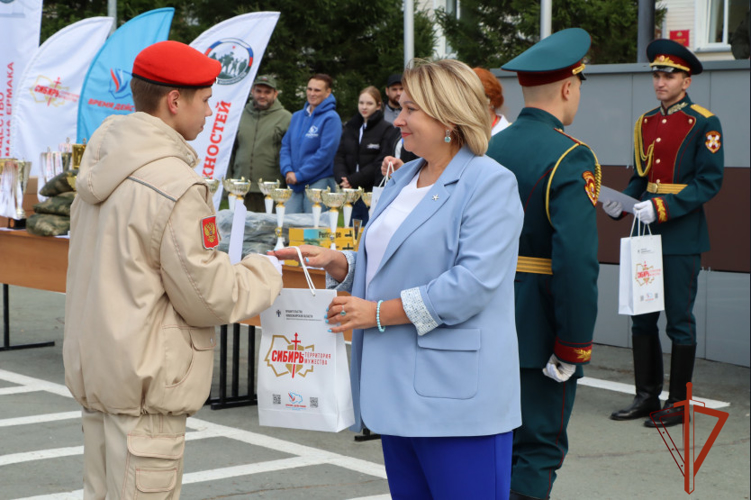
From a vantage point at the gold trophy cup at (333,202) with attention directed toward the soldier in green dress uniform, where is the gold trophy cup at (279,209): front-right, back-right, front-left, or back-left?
back-right

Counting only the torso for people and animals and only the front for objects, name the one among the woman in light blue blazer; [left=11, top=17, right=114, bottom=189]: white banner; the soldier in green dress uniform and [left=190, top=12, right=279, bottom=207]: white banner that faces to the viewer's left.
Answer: the woman in light blue blazer

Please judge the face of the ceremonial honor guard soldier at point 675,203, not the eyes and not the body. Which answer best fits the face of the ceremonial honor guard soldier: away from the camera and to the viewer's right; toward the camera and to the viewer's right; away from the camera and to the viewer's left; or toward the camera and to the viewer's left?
toward the camera and to the viewer's left

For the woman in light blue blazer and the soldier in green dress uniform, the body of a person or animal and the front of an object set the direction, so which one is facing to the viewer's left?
the woman in light blue blazer

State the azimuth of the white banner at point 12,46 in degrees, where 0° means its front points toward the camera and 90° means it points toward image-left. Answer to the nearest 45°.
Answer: approximately 0°

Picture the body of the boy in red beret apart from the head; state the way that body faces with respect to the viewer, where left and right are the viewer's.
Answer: facing away from the viewer and to the right of the viewer

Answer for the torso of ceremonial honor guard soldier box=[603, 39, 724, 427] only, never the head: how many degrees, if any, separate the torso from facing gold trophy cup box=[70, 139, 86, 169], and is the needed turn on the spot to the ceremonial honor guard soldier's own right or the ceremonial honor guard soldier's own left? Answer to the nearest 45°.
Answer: approximately 45° to the ceremonial honor guard soldier's own right

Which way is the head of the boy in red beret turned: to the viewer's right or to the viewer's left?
to the viewer's right

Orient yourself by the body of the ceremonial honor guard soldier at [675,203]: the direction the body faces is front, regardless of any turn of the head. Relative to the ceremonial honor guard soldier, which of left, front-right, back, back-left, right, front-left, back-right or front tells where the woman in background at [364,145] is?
right

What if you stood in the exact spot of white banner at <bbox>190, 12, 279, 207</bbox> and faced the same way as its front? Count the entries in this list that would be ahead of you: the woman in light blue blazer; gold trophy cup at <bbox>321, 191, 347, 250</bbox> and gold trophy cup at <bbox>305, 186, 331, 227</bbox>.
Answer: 3

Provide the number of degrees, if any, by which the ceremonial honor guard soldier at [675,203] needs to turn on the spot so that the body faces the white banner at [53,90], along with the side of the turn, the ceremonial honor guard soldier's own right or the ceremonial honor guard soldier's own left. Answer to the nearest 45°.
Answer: approximately 90° to the ceremonial honor guard soldier's own right

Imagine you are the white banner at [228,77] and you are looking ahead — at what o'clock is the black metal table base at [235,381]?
The black metal table base is roughly at 12 o'clock from the white banner.

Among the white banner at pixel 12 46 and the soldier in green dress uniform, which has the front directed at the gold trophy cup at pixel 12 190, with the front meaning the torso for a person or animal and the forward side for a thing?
the white banner

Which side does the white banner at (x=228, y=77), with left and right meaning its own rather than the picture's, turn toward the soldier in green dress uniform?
front
